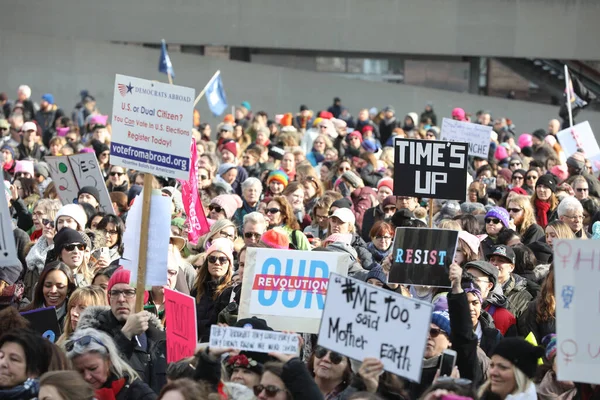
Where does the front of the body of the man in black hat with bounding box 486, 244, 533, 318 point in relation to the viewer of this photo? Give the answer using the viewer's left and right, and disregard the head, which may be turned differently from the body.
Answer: facing the viewer and to the left of the viewer
